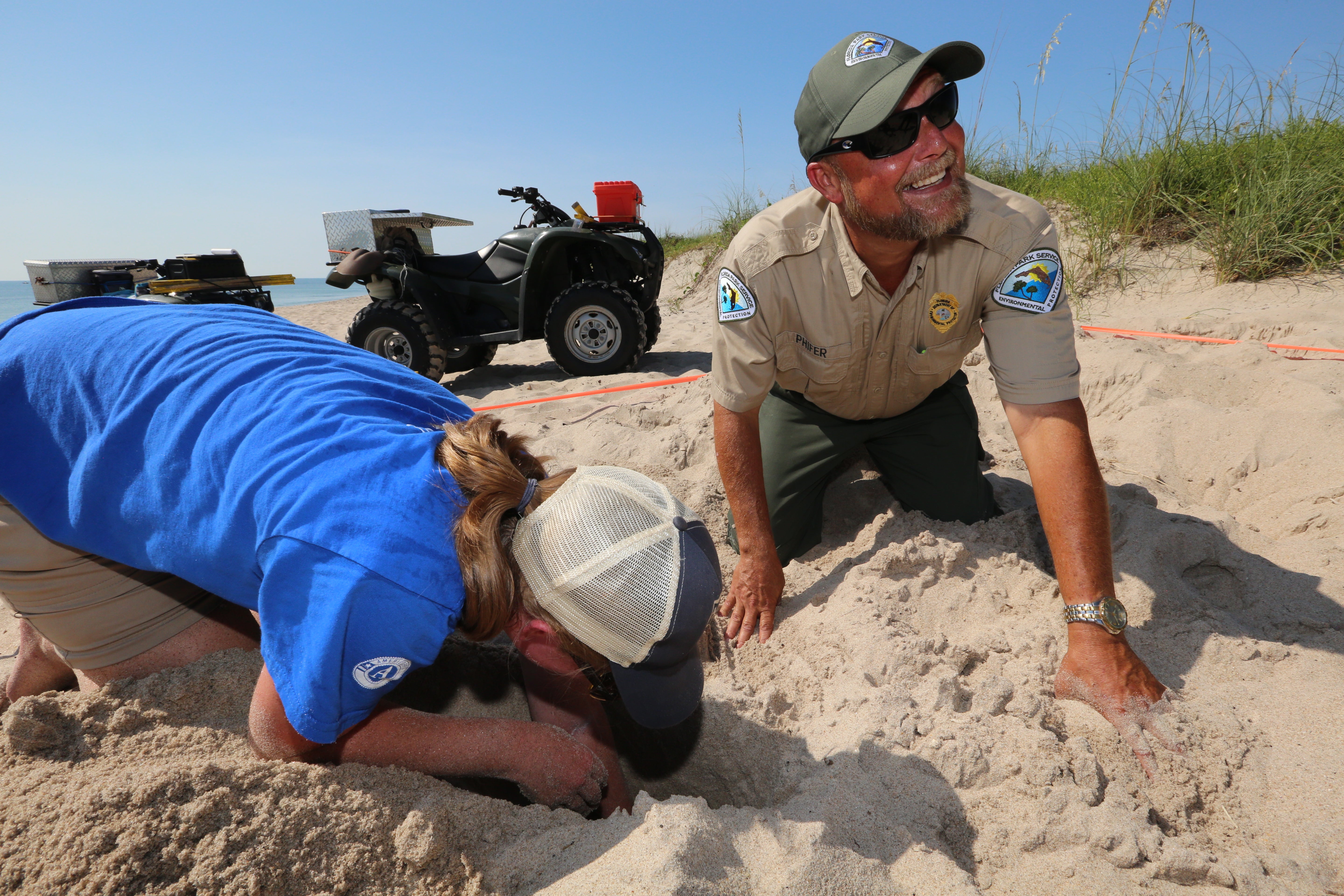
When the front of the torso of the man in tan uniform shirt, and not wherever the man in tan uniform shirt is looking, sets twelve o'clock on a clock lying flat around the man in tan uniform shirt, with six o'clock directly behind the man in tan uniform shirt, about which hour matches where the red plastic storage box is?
The red plastic storage box is roughly at 5 o'clock from the man in tan uniform shirt.

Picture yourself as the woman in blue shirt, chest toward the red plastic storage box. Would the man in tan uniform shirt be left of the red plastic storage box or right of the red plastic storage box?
right

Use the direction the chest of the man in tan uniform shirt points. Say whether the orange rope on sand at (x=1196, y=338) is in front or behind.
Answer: behind

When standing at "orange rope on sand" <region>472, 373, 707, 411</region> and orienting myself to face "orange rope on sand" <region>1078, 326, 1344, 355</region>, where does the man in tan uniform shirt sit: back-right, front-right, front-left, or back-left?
front-right

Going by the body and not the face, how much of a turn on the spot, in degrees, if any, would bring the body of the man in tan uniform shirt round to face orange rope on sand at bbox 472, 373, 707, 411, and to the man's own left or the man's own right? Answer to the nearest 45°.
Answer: approximately 135° to the man's own right

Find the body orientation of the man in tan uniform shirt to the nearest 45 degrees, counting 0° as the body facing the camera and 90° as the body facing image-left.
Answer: approximately 0°

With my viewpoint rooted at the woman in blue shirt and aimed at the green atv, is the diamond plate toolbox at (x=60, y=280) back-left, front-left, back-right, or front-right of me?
front-left

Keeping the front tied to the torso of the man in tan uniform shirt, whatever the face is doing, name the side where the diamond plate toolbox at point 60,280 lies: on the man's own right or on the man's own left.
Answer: on the man's own right
